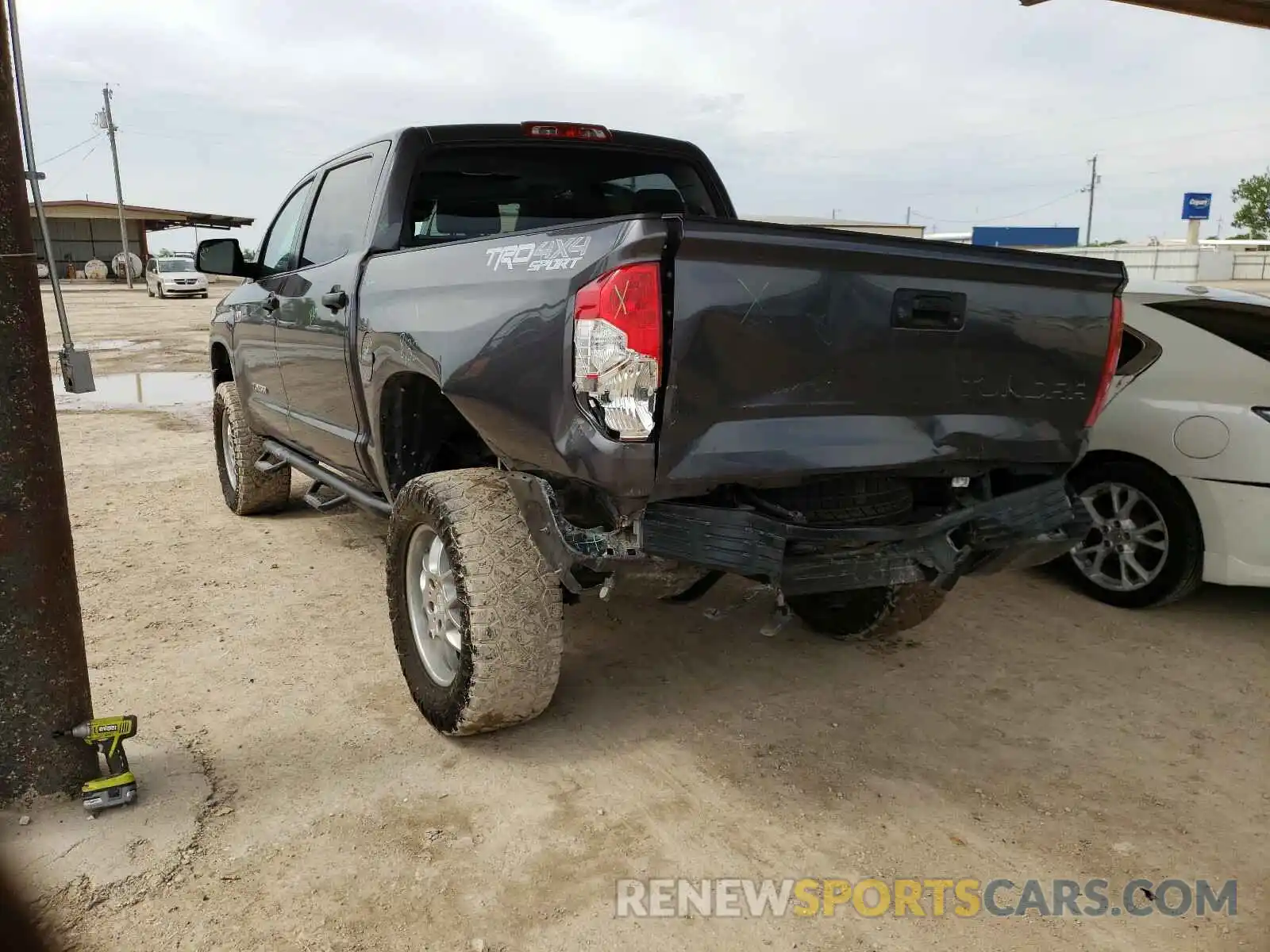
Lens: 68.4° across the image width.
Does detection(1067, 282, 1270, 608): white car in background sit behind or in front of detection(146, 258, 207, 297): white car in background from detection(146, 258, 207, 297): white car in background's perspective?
in front

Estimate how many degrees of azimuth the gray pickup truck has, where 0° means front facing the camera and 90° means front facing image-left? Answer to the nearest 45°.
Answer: approximately 135°

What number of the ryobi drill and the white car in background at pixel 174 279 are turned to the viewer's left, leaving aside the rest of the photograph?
1

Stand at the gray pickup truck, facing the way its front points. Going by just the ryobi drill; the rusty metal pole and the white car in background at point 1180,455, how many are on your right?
1

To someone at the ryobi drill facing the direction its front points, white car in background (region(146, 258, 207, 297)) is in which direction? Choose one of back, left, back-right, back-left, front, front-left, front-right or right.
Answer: right

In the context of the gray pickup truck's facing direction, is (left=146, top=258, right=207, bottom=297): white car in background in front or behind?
in front

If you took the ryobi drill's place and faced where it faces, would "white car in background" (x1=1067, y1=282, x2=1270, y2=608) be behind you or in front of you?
behind

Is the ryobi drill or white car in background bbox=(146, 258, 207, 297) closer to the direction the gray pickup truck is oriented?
the white car in background

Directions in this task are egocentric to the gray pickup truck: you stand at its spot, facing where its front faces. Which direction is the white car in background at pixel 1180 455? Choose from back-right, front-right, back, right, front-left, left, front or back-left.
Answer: right

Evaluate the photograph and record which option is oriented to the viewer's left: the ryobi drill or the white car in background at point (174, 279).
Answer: the ryobi drill

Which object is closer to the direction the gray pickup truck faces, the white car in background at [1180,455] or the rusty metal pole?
the rusty metal pole

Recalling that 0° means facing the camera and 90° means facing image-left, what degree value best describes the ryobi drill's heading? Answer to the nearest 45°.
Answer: approximately 90°
